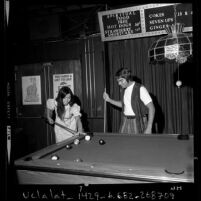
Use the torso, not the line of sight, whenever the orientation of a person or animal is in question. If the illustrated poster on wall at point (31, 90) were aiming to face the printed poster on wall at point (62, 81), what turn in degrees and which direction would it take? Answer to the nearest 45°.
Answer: approximately 45° to its left

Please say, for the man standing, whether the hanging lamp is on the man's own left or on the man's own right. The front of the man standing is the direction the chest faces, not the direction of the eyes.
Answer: on the man's own left

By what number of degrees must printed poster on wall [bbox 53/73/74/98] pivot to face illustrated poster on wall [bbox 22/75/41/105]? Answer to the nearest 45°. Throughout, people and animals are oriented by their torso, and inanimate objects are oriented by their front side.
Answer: approximately 135° to its right

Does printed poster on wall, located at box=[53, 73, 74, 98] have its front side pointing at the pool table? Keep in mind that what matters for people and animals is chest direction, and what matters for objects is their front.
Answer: yes

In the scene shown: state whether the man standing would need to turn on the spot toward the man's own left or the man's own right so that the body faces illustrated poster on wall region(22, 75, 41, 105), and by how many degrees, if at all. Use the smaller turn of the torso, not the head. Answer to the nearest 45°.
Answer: approximately 90° to the man's own right

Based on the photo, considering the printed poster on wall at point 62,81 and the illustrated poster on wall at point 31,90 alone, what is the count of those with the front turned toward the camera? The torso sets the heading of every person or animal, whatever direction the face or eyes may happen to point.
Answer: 2

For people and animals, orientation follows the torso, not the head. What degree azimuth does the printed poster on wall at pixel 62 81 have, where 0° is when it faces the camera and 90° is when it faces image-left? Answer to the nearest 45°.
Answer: approximately 0°

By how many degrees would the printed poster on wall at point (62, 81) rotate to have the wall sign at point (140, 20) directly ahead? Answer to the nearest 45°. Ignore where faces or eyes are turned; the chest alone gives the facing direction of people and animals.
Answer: approximately 45° to its left
